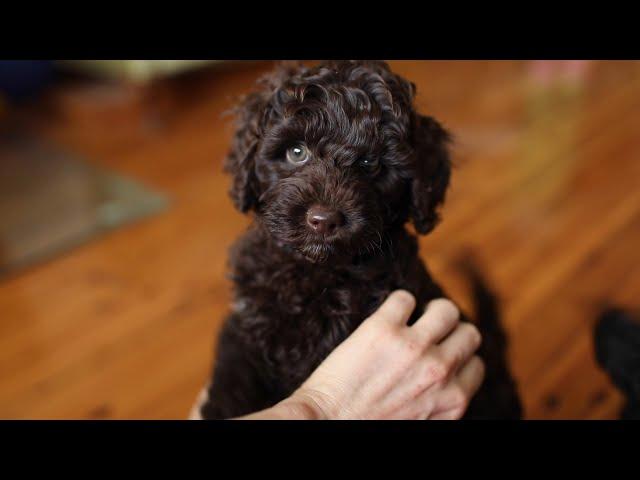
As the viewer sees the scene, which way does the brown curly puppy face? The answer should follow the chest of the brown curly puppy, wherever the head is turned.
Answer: toward the camera

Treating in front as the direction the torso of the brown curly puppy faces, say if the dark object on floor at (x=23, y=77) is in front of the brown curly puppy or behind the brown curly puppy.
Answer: behind

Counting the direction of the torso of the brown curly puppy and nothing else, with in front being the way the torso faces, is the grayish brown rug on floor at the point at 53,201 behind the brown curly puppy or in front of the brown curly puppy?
behind
